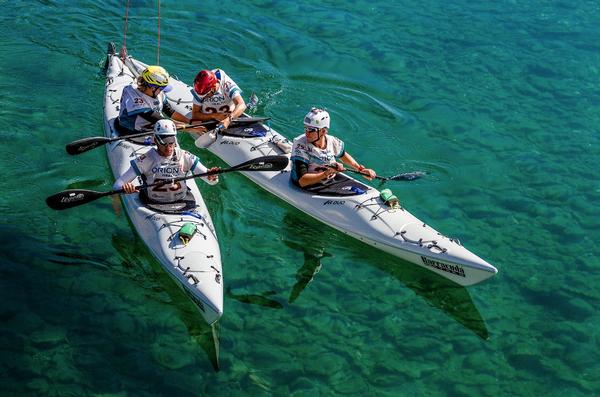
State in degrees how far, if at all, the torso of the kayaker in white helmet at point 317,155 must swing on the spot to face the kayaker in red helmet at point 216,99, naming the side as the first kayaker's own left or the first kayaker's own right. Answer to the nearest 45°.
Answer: approximately 180°

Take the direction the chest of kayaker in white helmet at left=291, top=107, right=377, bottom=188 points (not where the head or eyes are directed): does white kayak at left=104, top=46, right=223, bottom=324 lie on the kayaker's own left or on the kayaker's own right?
on the kayaker's own right

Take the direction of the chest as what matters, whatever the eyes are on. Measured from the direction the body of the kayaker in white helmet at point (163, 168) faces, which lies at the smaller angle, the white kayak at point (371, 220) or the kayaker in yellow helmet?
the white kayak

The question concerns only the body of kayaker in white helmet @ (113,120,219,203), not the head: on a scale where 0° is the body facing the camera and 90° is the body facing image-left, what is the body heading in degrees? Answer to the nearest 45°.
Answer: approximately 0°

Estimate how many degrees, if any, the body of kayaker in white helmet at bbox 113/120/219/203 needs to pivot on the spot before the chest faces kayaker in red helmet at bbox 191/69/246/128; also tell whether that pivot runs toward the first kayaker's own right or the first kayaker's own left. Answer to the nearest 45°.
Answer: approximately 180°

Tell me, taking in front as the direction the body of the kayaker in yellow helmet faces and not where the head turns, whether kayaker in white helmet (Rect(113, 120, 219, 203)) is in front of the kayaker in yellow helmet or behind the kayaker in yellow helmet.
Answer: in front

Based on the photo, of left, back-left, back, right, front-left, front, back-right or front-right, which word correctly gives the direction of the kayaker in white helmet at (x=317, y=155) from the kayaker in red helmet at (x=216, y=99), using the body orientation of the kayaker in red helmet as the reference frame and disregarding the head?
front-left

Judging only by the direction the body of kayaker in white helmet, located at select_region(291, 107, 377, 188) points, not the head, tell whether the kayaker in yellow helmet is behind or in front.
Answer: behind

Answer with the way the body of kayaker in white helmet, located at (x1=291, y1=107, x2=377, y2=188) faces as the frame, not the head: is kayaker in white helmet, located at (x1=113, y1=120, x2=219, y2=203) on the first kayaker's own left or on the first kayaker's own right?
on the first kayaker's own right
